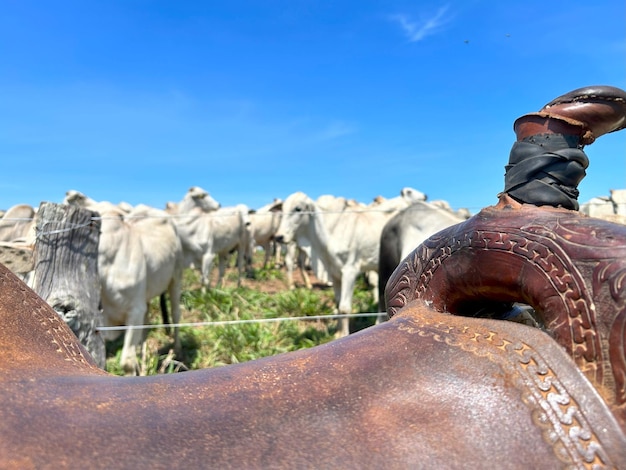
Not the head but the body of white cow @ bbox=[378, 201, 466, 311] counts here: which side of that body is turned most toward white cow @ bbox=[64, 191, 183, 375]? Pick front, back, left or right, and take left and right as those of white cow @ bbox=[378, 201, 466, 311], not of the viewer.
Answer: back

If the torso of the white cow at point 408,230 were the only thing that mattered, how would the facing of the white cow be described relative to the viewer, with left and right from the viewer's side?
facing away from the viewer and to the right of the viewer

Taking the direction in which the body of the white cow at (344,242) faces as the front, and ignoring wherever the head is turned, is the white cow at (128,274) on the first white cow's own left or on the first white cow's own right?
on the first white cow's own left

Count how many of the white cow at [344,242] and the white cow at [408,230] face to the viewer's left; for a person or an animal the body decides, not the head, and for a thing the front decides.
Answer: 1

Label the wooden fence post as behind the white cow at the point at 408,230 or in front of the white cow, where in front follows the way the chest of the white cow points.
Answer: behind

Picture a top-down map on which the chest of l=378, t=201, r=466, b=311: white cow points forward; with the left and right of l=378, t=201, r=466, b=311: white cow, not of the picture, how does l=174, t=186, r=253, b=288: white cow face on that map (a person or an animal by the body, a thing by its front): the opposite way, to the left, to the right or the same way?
the opposite way

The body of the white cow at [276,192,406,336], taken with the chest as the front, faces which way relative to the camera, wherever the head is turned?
to the viewer's left

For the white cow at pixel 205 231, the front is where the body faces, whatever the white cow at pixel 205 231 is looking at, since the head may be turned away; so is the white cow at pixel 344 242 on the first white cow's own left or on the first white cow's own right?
on the first white cow's own left

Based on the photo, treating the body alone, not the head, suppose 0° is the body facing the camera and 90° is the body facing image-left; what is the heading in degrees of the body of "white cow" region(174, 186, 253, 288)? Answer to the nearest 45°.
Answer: approximately 45°

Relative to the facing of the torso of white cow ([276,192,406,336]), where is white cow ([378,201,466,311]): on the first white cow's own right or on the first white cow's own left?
on the first white cow's own left

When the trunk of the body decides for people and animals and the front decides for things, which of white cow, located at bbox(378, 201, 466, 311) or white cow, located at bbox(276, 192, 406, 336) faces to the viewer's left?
white cow, located at bbox(276, 192, 406, 336)

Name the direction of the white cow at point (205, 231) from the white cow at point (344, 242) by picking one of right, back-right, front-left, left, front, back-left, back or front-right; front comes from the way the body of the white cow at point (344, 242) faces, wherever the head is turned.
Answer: front-right
